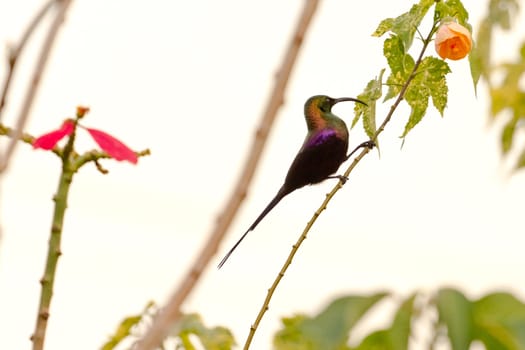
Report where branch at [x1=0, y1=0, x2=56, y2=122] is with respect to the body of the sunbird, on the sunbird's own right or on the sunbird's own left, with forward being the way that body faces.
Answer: on the sunbird's own right

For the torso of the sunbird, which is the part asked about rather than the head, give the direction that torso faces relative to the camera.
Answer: to the viewer's right

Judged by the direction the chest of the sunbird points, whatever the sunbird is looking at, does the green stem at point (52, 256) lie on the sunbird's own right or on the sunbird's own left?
on the sunbird's own right
